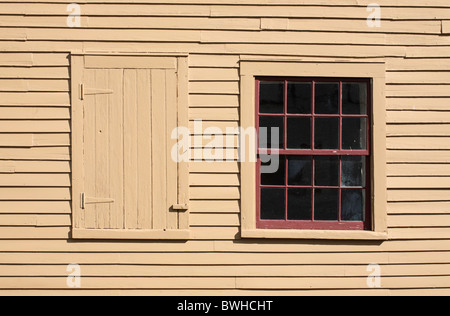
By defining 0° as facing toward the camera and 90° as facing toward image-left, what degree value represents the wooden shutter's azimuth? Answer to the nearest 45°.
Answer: approximately 0°

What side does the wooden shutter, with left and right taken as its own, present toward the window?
left
